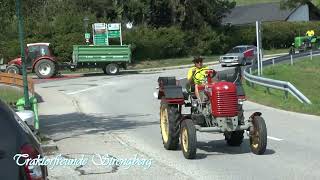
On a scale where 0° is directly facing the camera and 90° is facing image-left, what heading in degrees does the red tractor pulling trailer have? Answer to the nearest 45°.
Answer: approximately 90°

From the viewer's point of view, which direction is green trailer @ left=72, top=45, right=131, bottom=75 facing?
to the viewer's left

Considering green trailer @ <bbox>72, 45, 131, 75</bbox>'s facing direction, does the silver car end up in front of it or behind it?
behind

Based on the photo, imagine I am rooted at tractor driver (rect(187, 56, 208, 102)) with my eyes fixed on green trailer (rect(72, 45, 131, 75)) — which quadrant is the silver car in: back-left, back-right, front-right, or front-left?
front-right

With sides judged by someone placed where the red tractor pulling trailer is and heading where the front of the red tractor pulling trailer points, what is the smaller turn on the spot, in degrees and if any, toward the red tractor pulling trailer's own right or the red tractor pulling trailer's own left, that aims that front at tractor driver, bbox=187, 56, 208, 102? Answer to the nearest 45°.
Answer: approximately 90° to the red tractor pulling trailer's own left

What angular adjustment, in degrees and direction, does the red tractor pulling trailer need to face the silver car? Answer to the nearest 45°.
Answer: approximately 180°

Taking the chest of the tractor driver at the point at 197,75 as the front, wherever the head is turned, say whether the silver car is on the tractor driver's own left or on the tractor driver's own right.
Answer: on the tractor driver's own left

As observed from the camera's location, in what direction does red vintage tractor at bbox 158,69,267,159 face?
facing the viewer and to the right of the viewer

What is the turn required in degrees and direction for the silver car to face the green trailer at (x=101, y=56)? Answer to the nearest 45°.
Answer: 0° — it already faces it

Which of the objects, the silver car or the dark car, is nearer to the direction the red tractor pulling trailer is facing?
the dark car

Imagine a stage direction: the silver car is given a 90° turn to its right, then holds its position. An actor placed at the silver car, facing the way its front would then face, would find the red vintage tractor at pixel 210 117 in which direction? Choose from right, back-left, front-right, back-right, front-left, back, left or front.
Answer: back-left

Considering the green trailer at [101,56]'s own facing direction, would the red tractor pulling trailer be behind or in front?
in front

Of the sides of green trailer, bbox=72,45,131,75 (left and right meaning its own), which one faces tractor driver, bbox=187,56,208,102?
left

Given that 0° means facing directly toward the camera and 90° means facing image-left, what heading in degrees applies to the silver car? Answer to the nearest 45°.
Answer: approximately 45°

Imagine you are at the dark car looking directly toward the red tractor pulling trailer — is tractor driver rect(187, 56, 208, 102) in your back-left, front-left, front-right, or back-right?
front-right

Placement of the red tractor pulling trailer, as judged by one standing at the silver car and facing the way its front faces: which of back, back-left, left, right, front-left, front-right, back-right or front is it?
front

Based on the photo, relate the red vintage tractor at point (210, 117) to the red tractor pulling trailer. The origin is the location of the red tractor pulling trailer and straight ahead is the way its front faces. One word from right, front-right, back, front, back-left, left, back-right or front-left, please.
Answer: left

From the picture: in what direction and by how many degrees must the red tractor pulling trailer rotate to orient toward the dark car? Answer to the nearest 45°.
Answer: approximately 90° to its left
